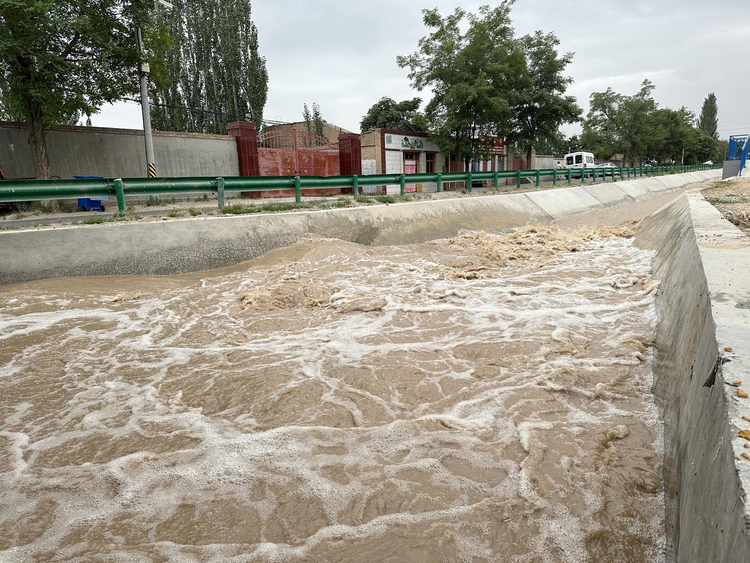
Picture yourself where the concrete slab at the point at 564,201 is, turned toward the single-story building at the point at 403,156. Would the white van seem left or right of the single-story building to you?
right

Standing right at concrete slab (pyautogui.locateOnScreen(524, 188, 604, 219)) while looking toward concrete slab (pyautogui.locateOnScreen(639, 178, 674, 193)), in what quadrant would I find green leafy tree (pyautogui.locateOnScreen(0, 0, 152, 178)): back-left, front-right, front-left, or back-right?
back-left

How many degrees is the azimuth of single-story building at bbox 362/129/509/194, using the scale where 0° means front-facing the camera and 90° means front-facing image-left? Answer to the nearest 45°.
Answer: approximately 315°

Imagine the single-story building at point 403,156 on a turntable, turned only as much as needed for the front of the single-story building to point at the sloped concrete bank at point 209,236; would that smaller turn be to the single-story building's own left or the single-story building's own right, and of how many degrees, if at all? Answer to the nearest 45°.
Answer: approximately 45° to the single-story building's own right

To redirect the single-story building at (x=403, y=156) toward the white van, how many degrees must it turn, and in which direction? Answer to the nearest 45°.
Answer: approximately 90° to its left

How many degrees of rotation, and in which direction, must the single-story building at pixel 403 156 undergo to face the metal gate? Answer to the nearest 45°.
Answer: approximately 90° to its right

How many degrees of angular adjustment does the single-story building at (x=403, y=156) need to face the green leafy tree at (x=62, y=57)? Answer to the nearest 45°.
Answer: approximately 90° to its right

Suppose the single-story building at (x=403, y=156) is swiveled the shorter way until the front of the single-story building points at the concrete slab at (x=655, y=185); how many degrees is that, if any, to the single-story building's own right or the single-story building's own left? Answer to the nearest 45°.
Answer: approximately 45° to the single-story building's own left
